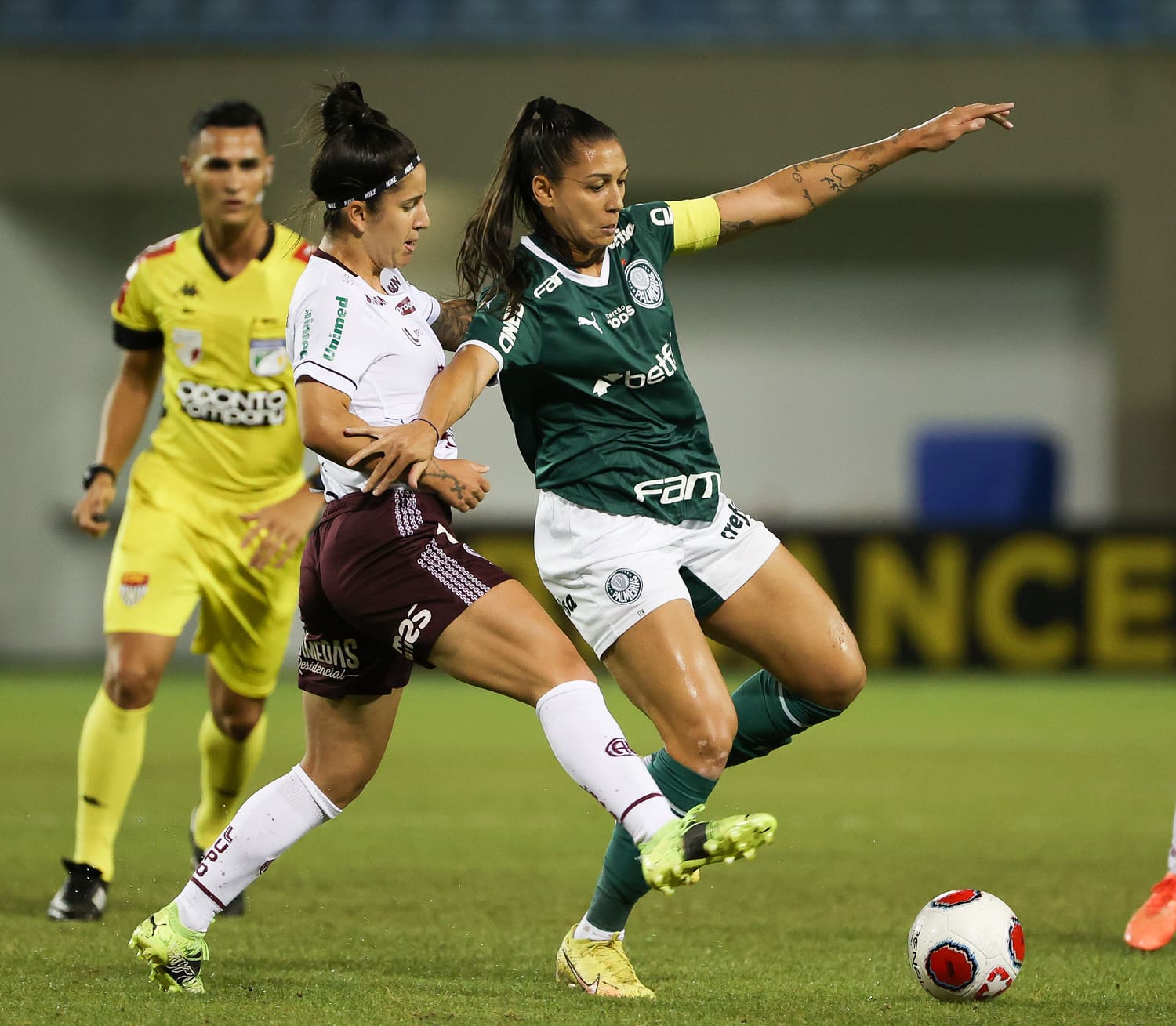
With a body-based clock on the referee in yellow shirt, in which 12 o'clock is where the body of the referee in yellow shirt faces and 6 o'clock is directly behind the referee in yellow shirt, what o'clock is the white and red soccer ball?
The white and red soccer ball is roughly at 11 o'clock from the referee in yellow shirt.

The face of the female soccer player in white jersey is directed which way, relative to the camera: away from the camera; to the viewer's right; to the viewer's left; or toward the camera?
to the viewer's right

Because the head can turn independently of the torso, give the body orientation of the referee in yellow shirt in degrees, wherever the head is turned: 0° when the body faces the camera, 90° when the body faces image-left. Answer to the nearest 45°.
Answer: approximately 0°

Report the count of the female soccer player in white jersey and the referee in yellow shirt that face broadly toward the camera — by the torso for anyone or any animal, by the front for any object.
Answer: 1

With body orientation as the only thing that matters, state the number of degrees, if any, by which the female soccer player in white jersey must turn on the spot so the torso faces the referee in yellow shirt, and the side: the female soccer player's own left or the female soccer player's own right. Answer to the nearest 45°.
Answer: approximately 90° to the female soccer player's own left

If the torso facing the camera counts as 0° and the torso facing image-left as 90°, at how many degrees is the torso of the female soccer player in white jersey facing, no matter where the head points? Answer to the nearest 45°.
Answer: approximately 270°

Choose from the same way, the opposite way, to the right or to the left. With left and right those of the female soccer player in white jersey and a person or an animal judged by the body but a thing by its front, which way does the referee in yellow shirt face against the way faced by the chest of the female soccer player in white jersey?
to the right
